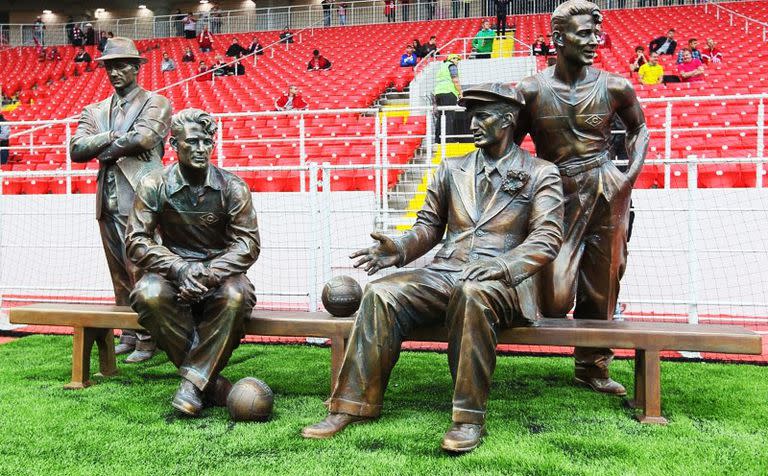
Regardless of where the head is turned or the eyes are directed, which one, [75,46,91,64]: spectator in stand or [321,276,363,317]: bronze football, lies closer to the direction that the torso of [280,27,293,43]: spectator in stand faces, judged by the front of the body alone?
the bronze football

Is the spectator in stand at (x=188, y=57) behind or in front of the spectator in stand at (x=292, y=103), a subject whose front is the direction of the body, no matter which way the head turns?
behind

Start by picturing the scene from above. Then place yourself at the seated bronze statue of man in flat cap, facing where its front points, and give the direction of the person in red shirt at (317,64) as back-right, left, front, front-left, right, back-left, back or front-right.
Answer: back-right

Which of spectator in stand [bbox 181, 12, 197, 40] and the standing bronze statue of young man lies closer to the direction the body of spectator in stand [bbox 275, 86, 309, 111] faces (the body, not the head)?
the standing bronze statue of young man

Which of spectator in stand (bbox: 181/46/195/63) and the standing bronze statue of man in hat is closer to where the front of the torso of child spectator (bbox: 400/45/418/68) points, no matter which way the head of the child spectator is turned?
the standing bronze statue of man in hat

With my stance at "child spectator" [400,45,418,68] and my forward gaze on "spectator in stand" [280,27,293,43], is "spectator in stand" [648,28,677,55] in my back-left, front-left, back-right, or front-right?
back-right

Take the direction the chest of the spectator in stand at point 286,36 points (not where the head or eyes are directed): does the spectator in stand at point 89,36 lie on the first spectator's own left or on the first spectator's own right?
on the first spectator's own right

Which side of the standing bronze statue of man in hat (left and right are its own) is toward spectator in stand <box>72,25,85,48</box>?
back

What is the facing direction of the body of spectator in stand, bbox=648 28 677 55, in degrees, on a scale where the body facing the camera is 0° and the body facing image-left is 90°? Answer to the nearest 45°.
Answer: approximately 0°

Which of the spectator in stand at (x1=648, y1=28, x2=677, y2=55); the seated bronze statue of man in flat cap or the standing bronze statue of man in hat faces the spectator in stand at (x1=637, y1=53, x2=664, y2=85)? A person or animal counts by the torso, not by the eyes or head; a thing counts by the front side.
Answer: the spectator in stand at (x1=648, y1=28, x2=677, y2=55)

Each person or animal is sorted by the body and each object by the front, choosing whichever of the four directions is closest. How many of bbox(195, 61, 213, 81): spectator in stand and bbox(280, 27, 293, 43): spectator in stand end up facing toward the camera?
2

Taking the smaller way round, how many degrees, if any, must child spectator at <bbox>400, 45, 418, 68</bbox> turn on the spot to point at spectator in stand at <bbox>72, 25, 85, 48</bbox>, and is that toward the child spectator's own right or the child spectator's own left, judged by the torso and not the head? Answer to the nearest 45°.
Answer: approximately 135° to the child spectator's own right
